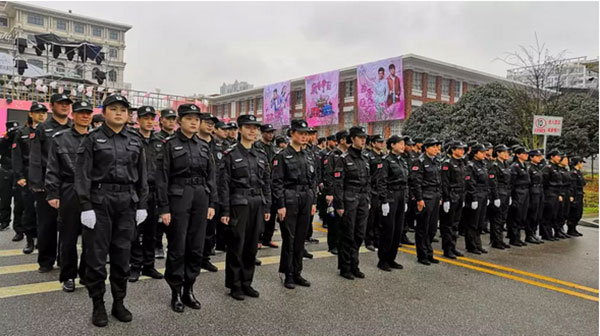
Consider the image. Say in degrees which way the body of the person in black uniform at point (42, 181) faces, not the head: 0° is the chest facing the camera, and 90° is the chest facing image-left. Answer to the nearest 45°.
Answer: approximately 315°

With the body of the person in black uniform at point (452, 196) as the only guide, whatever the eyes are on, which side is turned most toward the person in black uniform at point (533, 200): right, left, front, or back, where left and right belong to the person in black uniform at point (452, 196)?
left

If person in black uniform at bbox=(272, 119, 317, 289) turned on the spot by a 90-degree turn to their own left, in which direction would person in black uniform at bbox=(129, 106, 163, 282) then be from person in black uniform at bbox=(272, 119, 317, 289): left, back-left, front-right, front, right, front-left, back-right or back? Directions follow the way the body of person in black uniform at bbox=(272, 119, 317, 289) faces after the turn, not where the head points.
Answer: back-left

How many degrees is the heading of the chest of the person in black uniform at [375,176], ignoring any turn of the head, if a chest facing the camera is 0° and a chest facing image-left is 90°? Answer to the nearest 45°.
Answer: approximately 315°

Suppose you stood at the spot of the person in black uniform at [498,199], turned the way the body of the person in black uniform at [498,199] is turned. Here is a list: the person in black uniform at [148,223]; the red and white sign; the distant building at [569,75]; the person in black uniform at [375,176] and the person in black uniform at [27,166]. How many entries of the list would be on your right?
3

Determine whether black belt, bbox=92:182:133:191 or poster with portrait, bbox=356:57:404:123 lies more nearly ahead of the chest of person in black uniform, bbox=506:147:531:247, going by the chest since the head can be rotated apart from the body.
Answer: the black belt

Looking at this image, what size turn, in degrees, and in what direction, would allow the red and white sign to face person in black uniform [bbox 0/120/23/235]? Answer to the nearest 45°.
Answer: approximately 45° to its right
